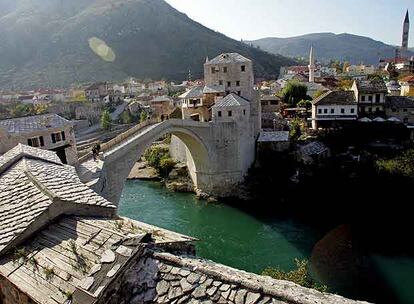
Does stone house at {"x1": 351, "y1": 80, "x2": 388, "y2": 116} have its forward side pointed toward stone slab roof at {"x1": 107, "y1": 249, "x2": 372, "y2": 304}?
yes

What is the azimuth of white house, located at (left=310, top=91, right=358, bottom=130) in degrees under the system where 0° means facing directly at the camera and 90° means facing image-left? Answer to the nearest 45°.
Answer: approximately 0°

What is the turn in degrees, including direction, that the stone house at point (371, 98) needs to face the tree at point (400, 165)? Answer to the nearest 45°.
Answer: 0° — it already faces it

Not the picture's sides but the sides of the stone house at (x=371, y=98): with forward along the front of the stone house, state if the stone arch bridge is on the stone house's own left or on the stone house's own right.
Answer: on the stone house's own right

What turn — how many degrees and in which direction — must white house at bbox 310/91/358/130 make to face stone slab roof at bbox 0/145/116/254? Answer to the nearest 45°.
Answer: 0° — it already faces it

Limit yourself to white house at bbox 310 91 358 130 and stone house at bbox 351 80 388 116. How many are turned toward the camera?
2

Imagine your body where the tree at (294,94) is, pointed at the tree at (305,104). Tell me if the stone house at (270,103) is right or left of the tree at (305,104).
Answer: right

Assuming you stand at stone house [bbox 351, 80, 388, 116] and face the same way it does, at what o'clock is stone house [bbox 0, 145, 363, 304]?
stone house [bbox 0, 145, 363, 304] is roughly at 12 o'clock from stone house [bbox 351, 80, 388, 116].

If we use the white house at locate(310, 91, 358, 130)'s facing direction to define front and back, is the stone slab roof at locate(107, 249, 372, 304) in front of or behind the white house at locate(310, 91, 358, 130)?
in front

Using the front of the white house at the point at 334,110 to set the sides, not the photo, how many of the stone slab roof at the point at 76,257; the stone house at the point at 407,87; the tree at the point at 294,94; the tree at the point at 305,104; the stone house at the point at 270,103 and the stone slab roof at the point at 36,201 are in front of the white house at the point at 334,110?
2

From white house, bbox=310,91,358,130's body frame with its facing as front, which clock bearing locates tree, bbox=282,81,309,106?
The tree is roughly at 5 o'clock from the white house.
